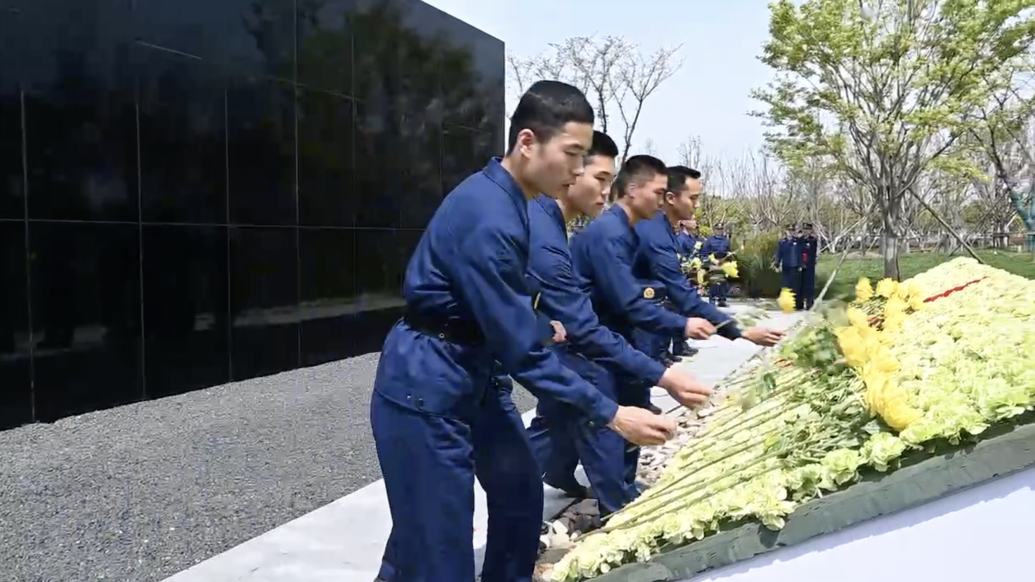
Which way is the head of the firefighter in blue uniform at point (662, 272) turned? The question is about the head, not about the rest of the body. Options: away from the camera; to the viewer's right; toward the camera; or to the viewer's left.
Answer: to the viewer's right

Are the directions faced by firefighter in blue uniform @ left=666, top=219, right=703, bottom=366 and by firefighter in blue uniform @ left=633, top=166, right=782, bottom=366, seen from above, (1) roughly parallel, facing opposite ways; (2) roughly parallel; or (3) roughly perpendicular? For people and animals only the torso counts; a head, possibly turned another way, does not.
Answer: roughly parallel

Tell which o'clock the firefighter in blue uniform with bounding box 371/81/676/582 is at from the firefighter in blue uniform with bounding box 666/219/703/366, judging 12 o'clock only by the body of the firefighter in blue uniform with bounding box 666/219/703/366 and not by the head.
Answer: the firefighter in blue uniform with bounding box 371/81/676/582 is roughly at 3 o'clock from the firefighter in blue uniform with bounding box 666/219/703/366.

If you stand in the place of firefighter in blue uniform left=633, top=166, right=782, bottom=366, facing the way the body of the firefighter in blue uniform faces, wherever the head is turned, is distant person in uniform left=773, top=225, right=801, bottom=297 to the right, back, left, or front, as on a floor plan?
left

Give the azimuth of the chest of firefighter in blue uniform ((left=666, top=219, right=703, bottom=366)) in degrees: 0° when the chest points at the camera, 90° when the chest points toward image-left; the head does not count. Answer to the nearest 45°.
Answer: approximately 270°

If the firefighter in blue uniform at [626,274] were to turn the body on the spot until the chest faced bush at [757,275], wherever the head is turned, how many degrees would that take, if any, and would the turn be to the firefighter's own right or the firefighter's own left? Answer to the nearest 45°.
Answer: approximately 90° to the firefighter's own left

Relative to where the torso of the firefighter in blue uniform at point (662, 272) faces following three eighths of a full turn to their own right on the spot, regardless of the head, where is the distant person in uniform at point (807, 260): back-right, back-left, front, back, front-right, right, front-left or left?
back-right

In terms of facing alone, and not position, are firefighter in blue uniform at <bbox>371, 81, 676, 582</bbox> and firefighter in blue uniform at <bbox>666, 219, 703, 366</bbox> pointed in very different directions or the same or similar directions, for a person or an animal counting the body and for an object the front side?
same or similar directions

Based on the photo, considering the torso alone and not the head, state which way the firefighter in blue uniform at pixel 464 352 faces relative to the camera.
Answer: to the viewer's right

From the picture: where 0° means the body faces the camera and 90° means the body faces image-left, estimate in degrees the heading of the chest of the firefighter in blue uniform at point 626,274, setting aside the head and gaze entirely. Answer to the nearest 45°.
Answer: approximately 270°

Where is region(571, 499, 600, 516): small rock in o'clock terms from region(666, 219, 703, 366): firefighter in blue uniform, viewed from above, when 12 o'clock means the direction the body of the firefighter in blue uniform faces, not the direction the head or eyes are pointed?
The small rock is roughly at 3 o'clock from the firefighter in blue uniform.

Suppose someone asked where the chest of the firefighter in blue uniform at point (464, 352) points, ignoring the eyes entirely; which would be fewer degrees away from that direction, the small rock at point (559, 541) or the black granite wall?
the small rock

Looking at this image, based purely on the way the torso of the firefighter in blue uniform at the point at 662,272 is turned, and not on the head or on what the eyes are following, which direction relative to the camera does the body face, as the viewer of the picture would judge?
to the viewer's right
